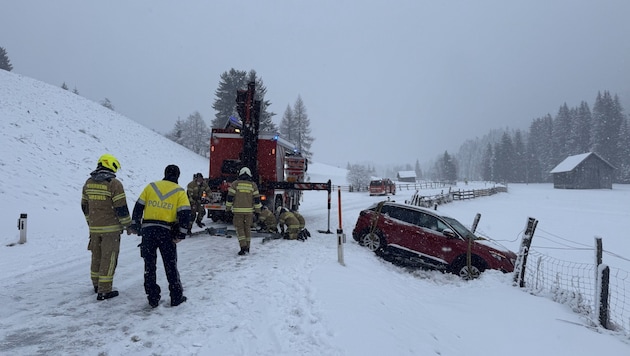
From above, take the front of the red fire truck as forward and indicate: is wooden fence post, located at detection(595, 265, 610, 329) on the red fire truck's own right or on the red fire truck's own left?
on the red fire truck's own right

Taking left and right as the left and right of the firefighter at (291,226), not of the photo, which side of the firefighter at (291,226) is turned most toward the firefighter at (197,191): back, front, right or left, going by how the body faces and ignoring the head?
front

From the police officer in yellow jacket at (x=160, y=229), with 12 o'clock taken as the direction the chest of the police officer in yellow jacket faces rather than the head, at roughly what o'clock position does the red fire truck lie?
The red fire truck is roughly at 1 o'clock from the police officer in yellow jacket.

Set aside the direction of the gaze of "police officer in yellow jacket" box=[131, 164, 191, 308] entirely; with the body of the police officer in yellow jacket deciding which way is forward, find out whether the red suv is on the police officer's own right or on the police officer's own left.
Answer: on the police officer's own right

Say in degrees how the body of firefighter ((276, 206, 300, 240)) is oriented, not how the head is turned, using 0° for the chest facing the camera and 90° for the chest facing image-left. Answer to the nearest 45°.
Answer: approximately 135°

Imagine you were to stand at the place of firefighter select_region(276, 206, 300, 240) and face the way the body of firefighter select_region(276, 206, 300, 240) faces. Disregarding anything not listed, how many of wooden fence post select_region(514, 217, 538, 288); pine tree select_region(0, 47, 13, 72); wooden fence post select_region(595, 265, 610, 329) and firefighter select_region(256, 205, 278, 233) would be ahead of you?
2

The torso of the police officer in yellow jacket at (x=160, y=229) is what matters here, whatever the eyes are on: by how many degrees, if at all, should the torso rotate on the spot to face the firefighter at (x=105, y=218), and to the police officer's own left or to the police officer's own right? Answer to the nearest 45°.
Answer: approximately 45° to the police officer's own left

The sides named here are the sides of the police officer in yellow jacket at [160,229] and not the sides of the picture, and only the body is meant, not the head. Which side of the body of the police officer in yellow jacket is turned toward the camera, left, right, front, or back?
back
